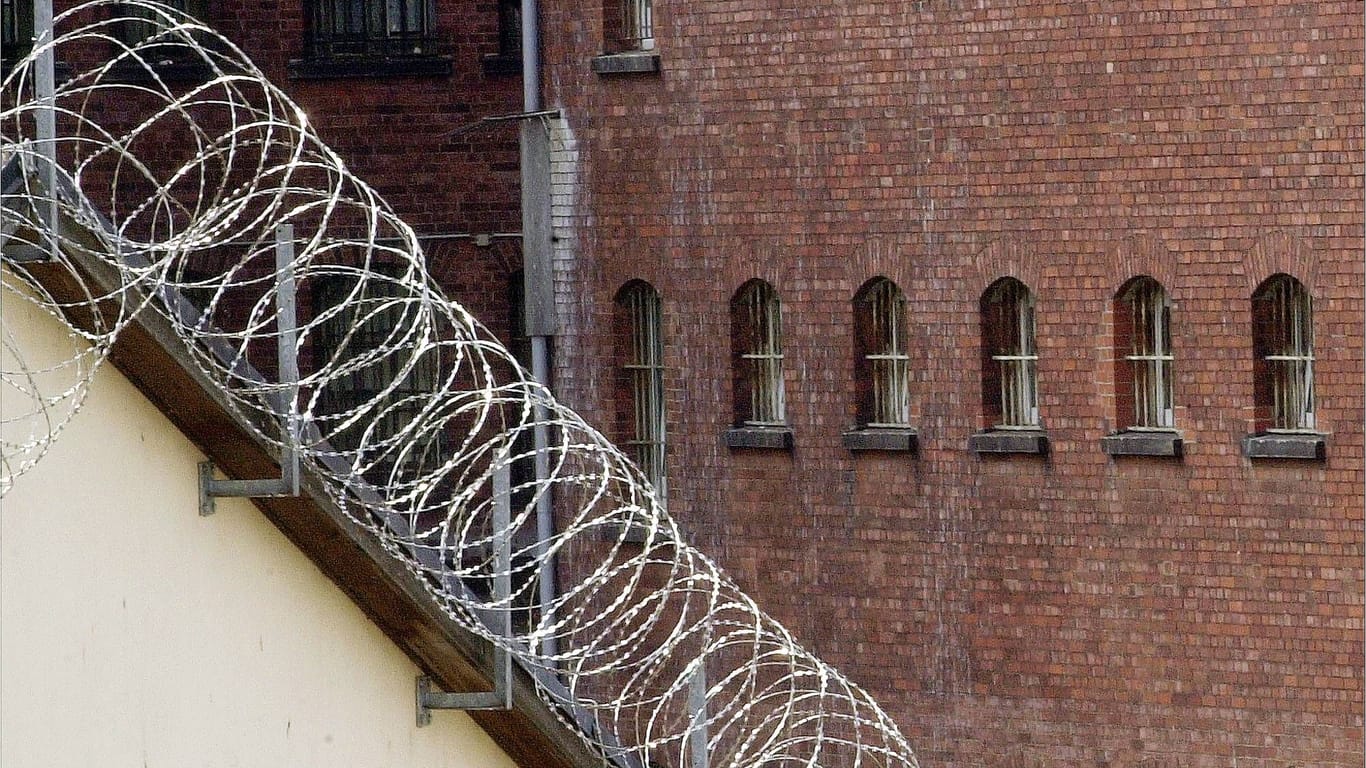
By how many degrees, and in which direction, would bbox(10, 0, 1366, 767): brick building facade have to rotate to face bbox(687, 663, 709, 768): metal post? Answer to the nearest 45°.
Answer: approximately 45° to its left

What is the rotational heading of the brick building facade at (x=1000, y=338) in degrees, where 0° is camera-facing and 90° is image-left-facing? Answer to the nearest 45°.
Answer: approximately 45°

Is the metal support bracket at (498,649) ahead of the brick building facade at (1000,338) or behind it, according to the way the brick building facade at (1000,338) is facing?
ahead

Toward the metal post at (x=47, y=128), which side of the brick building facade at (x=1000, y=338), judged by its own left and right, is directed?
front

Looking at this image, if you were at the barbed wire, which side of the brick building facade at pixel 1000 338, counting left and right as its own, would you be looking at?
front

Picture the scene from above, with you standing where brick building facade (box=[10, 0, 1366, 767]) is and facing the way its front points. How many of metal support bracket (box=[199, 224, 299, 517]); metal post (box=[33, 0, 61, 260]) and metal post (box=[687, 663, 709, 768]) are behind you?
0

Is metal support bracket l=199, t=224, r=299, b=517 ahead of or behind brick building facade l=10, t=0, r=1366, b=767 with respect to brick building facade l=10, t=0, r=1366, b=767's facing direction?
ahead

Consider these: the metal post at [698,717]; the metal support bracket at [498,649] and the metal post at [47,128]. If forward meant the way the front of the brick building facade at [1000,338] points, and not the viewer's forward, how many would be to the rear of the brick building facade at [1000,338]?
0

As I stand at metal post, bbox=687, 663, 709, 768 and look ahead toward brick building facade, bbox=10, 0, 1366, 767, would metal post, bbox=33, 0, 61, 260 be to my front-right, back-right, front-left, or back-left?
back-left

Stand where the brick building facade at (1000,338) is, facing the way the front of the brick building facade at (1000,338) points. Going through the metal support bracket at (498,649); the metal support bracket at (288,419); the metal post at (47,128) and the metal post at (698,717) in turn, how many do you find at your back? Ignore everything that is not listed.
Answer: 0

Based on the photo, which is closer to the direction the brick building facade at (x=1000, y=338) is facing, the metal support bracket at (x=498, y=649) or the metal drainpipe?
the metal support bracket
